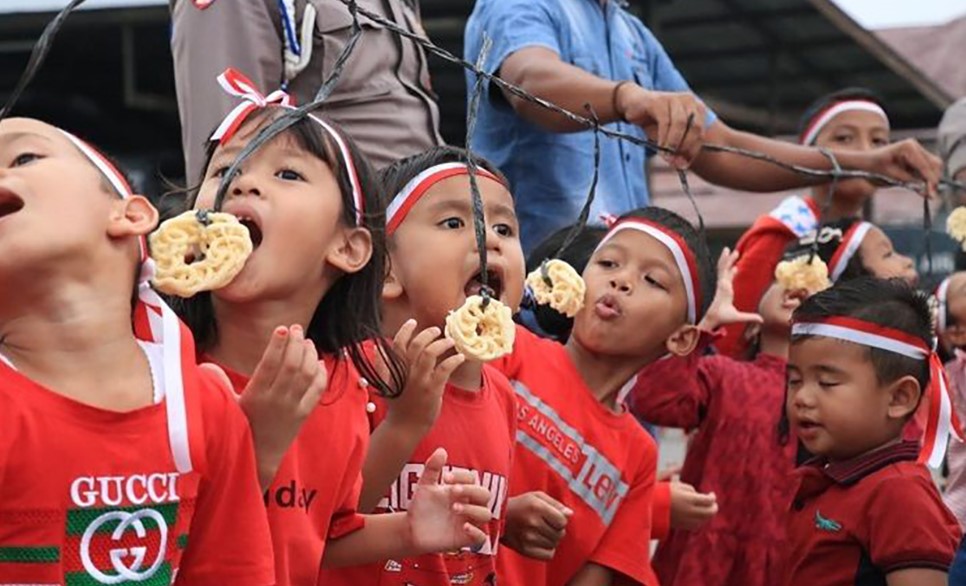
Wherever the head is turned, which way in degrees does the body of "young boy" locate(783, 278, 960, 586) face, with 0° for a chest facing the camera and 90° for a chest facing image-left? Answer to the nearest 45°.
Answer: approximately 45°

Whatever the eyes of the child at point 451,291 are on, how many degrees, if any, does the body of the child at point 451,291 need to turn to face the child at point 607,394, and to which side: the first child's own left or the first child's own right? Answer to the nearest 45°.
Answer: approximately 90° to the first child's own left

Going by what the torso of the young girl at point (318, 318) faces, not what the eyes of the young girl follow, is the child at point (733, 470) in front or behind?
behind

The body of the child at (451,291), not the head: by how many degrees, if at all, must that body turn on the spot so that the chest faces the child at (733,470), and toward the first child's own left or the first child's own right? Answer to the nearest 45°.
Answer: approximately 90° to the first child's own left

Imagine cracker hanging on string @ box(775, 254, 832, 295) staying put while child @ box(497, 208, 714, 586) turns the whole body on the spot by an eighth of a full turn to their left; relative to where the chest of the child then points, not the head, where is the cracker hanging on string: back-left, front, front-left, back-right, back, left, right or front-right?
back-left

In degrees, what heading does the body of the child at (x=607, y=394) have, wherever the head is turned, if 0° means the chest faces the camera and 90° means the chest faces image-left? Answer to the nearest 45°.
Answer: approximately 45°

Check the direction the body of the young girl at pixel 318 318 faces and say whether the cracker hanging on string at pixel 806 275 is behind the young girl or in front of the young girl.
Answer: behind
